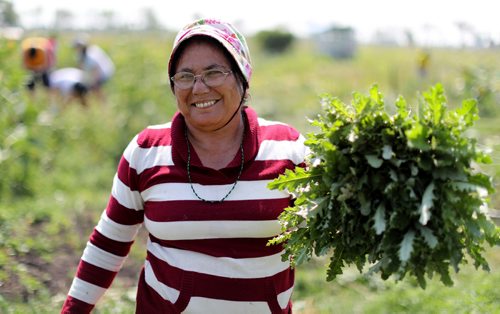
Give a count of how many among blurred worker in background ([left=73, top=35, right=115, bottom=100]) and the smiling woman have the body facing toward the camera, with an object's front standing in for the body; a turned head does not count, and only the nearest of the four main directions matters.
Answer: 1

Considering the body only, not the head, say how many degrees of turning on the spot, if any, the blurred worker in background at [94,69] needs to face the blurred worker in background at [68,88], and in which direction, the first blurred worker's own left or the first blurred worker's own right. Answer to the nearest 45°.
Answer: approximately 45° to the first blurred worker's own left

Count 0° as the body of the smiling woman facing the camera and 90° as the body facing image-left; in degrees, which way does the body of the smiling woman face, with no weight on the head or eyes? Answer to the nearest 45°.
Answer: approximately 0°

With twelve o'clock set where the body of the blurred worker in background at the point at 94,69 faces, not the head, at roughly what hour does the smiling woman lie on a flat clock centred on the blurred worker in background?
The smiling woman is roughly at 9 o'clock from the blurred worker in background.

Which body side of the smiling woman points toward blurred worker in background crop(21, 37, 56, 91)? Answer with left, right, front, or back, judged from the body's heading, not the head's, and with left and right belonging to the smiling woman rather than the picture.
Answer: back

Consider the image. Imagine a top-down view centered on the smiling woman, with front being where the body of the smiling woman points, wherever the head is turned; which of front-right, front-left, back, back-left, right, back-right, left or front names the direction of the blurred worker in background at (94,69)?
back

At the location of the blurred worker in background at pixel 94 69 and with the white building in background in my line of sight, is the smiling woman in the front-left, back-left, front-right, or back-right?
back-right

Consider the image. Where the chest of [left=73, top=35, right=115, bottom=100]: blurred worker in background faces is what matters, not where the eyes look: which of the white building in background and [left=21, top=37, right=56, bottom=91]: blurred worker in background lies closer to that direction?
the blurred worker in background

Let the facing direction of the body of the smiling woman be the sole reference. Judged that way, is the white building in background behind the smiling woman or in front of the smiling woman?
behind

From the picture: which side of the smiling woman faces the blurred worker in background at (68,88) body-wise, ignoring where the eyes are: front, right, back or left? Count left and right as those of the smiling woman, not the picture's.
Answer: back

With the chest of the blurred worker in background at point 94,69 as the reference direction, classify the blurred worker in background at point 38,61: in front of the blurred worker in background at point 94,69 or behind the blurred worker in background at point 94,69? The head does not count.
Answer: in front

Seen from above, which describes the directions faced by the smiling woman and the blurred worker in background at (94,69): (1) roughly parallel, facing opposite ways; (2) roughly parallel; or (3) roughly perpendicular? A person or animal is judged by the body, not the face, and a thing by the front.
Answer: roughly perpendicular

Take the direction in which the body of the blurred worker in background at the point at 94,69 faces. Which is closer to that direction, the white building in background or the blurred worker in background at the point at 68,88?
the blurred worker in background

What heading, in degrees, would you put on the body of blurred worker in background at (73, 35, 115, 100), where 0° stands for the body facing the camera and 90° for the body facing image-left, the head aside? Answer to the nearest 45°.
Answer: approximately 90°
